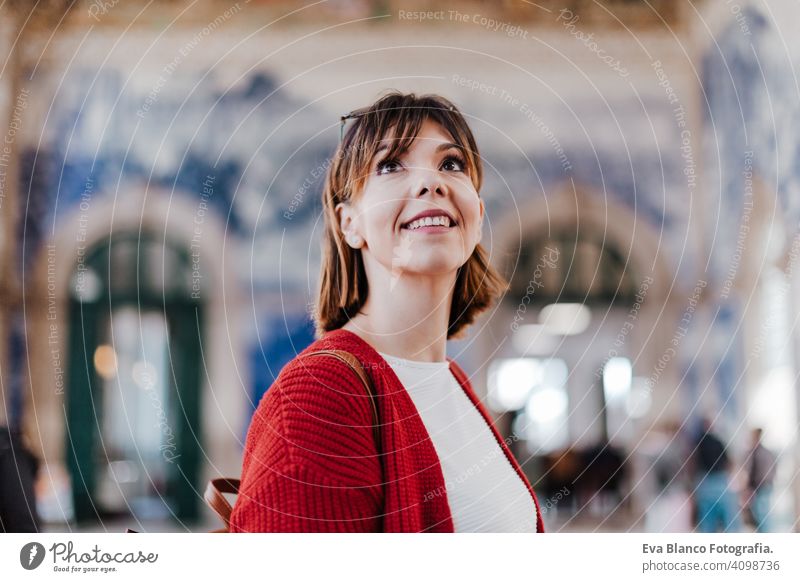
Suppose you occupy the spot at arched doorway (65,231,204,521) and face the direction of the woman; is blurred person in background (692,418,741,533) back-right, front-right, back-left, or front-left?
front-left

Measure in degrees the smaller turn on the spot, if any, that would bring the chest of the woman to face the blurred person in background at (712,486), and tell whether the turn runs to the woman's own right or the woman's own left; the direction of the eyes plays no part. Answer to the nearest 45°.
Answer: approximately 90° to the woman's own left

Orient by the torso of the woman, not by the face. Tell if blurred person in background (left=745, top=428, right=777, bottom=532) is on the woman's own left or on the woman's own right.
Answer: on the woman's own left

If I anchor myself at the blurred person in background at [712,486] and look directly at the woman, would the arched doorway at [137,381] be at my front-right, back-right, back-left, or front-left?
front-right

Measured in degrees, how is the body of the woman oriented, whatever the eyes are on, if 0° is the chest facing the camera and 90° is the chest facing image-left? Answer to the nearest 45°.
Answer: approximately 315°

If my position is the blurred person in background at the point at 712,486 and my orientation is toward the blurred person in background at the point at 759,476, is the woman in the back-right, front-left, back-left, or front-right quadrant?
back-right

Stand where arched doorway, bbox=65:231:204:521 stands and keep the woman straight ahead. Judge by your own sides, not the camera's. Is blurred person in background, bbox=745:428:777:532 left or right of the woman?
left

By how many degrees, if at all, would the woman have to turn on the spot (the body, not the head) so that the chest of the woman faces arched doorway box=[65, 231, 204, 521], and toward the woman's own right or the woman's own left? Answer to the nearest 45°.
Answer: approximately 180°
